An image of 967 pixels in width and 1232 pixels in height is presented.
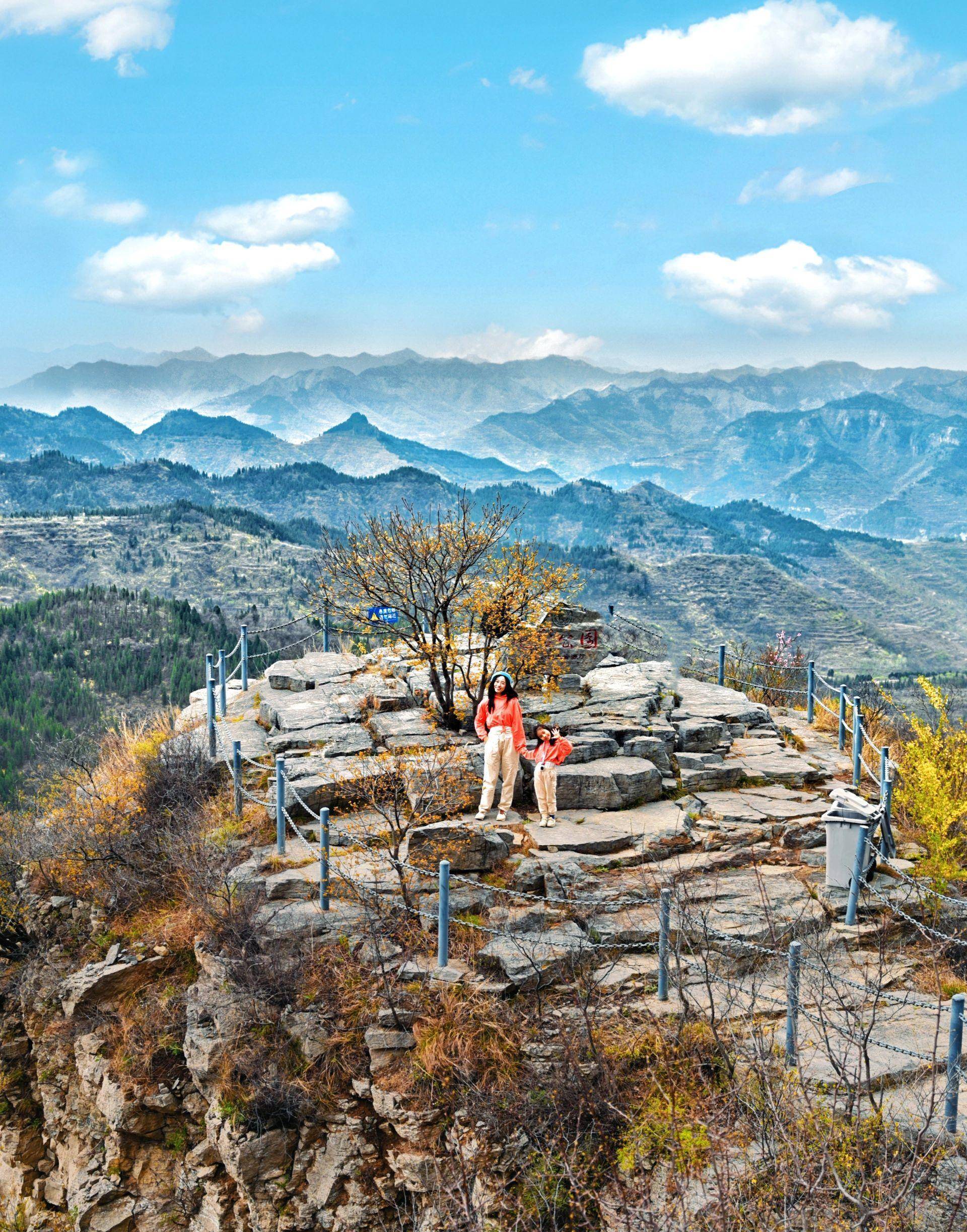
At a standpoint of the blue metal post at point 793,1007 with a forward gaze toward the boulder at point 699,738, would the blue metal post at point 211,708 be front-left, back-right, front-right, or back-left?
front-left

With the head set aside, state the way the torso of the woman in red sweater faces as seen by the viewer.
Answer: toward the camera

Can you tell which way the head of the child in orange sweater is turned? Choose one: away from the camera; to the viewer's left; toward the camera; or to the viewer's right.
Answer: toward the camera

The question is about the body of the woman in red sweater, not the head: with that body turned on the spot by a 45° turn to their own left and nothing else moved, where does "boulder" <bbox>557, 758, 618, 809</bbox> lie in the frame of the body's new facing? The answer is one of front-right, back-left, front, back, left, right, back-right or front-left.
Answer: left

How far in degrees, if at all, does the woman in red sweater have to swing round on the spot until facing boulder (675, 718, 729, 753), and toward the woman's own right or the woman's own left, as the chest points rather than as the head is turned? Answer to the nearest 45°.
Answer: approximately 135° to the woman's own left

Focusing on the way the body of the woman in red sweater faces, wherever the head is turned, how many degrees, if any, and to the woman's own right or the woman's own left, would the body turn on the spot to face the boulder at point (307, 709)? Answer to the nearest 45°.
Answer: approximately 135° to the woman's own right

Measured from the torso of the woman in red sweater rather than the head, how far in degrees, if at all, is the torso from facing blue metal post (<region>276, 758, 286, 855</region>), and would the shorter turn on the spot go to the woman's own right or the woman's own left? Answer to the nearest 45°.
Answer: approximately 90° to the woman's own right

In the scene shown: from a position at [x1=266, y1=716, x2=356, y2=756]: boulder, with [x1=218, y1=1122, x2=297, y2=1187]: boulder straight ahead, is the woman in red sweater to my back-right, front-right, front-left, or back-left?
front-left

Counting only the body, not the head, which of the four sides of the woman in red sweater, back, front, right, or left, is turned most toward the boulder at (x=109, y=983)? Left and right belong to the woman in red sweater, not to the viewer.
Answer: right

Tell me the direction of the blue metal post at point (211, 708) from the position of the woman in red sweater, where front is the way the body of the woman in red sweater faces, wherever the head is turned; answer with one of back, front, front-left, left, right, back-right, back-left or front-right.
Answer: back-right

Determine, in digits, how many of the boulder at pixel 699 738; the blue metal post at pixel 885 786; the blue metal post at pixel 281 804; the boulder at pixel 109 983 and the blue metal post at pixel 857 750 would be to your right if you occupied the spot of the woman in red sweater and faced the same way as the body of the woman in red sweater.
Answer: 2

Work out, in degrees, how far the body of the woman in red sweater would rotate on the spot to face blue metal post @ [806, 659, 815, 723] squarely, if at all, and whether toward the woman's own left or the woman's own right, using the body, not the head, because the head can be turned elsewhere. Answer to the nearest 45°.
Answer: approximately 135° to the woman's own left

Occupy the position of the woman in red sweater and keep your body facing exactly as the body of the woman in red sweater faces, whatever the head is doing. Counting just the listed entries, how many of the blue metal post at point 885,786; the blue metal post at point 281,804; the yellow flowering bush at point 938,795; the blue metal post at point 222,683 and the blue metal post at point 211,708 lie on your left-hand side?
2

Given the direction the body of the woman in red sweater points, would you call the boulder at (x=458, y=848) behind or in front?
in front

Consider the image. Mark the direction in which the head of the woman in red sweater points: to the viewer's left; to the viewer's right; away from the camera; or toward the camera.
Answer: toward the camera

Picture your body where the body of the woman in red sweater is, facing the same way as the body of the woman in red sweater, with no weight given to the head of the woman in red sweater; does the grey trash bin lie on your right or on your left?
on your left
